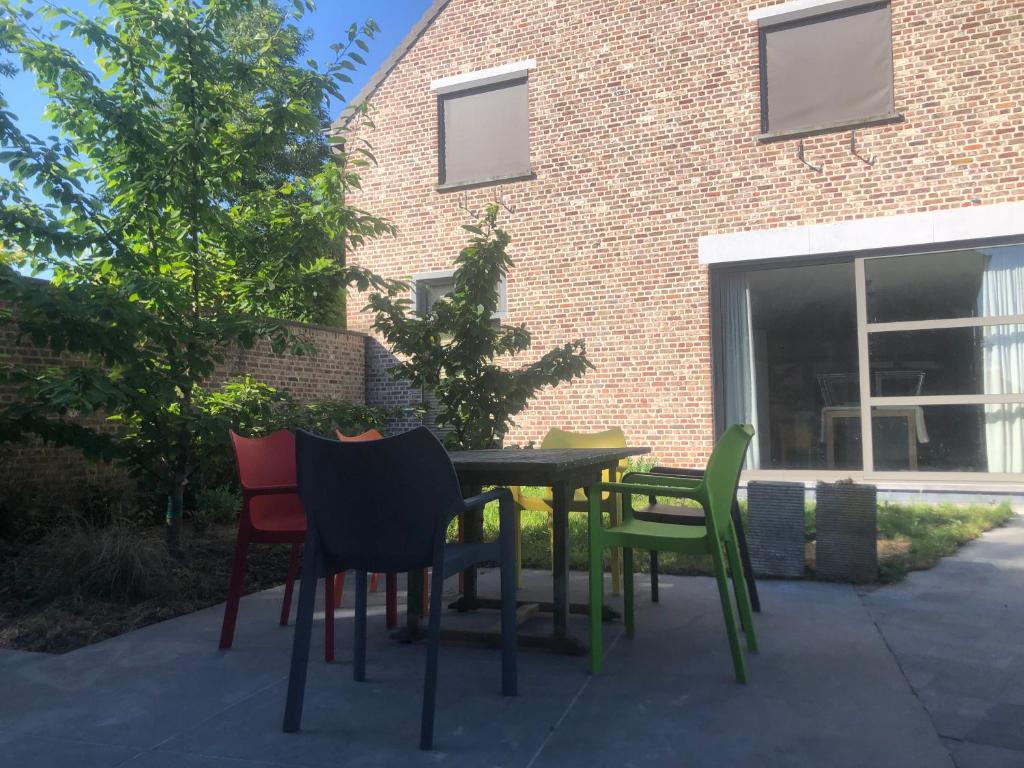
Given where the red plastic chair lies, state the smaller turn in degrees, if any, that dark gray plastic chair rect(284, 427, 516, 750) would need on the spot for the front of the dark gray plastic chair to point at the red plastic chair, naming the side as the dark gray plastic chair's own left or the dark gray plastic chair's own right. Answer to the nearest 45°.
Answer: approximately 90° to the dark gray plastic chair's own left

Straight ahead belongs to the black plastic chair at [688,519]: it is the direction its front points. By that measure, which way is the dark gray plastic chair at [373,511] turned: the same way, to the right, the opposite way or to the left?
to the right

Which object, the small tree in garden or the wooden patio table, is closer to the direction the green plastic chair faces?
the wooden patio table

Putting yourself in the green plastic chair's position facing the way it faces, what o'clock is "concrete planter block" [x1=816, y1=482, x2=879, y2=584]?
The concrete planter block is roughly at 4 o'clock from the green plastic chair.

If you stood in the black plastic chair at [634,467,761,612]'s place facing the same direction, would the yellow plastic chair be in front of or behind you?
in front

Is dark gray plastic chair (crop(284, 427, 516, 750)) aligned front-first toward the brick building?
yes

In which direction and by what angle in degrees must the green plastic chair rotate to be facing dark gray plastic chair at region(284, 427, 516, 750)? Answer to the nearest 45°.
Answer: approximately 45° to its left

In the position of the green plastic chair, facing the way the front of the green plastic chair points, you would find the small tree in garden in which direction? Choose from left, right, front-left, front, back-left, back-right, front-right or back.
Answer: front-right

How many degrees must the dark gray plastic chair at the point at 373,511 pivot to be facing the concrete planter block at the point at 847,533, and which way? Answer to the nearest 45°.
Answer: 0° — it already faces it

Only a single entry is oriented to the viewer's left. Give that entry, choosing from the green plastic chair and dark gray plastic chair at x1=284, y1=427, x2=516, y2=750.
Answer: the green plastic chair

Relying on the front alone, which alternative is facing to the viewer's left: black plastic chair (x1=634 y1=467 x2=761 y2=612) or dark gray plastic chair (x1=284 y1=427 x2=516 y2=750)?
black plastic chair (x1=634 y1=467 x2=761 y2=612)

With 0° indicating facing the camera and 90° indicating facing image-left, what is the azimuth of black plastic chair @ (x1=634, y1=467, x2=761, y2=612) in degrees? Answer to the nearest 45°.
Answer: approximately 90°

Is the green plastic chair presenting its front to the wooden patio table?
yes

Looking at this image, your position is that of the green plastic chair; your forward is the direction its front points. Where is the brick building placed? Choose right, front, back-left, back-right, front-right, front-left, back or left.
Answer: right

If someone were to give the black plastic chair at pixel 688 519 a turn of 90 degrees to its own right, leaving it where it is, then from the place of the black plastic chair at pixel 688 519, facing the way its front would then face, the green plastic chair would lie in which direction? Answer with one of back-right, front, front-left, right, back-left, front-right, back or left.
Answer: back

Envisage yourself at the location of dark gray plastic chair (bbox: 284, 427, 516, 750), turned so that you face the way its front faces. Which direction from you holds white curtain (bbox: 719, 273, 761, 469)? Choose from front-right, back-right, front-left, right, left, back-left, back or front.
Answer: front

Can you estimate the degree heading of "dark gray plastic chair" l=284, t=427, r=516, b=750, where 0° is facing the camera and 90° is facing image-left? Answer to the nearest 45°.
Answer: approximately 225°

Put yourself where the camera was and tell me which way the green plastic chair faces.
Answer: facing to the left of the viewer
